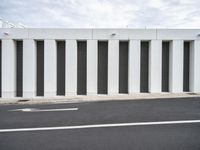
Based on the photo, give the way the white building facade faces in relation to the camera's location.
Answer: facing the viewer
